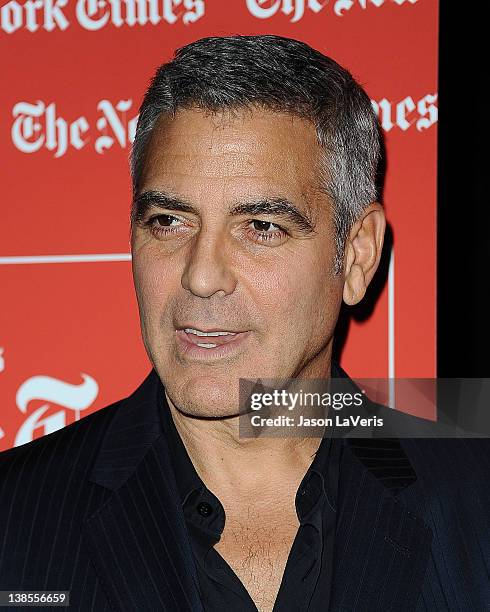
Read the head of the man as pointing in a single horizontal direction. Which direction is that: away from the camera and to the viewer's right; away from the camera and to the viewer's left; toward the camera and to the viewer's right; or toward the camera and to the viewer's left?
toward the camera and to the viewer's left

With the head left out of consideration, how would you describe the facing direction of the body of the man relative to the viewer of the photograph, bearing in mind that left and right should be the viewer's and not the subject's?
facing the viewer
